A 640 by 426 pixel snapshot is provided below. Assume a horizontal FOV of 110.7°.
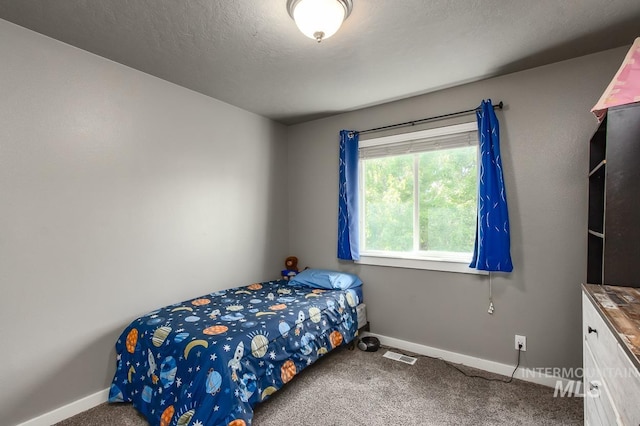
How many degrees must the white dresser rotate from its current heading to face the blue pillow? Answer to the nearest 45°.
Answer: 0° — it already faces it

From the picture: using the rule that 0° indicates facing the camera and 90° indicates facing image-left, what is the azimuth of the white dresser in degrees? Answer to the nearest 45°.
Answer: approximately 90°
